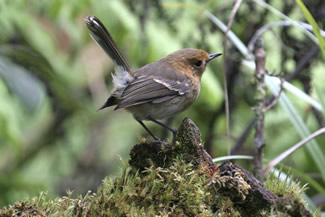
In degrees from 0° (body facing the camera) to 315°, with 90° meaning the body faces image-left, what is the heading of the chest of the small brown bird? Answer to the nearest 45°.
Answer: approximately 270°
